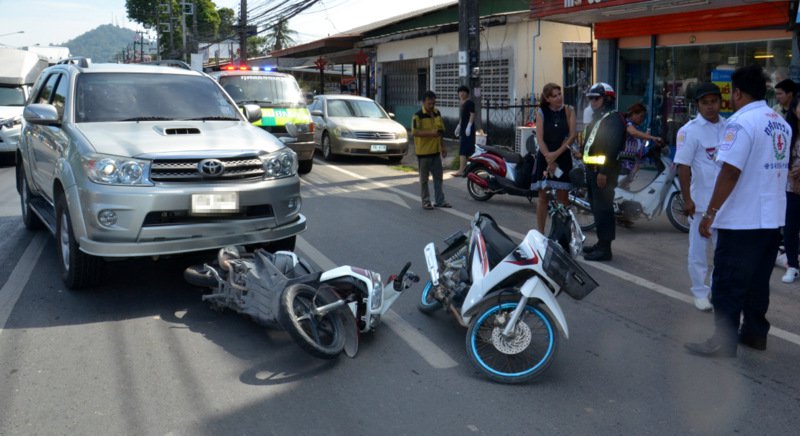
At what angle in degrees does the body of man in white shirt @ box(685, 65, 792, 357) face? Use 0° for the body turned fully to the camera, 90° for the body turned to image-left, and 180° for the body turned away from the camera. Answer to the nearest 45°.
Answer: approximately 135°

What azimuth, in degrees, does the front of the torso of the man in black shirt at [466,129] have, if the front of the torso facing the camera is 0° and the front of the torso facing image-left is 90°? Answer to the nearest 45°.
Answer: approximately 45°

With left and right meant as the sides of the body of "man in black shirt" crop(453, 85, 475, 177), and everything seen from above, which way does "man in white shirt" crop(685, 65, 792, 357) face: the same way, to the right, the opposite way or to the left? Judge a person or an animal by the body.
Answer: to the right

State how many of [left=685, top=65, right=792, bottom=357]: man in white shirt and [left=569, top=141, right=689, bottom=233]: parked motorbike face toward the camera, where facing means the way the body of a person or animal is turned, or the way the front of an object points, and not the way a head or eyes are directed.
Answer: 0

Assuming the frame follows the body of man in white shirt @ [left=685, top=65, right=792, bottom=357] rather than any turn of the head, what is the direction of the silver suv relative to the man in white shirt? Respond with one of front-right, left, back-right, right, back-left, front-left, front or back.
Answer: front-left

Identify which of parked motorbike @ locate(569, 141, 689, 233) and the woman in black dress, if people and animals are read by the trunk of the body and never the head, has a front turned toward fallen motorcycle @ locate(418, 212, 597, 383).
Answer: the woman in black dress

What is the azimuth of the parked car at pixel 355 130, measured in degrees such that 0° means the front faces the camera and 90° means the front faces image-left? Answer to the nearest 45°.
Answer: approximately 315°

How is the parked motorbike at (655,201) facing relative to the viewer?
to the viewer's right

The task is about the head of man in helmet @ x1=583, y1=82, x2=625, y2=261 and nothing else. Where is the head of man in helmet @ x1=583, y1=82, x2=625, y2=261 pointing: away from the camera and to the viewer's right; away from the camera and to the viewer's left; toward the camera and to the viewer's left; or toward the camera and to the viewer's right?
toward the camera and to the viewer's left

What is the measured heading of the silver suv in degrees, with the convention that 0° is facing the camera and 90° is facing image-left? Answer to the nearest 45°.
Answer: approximately 315°
